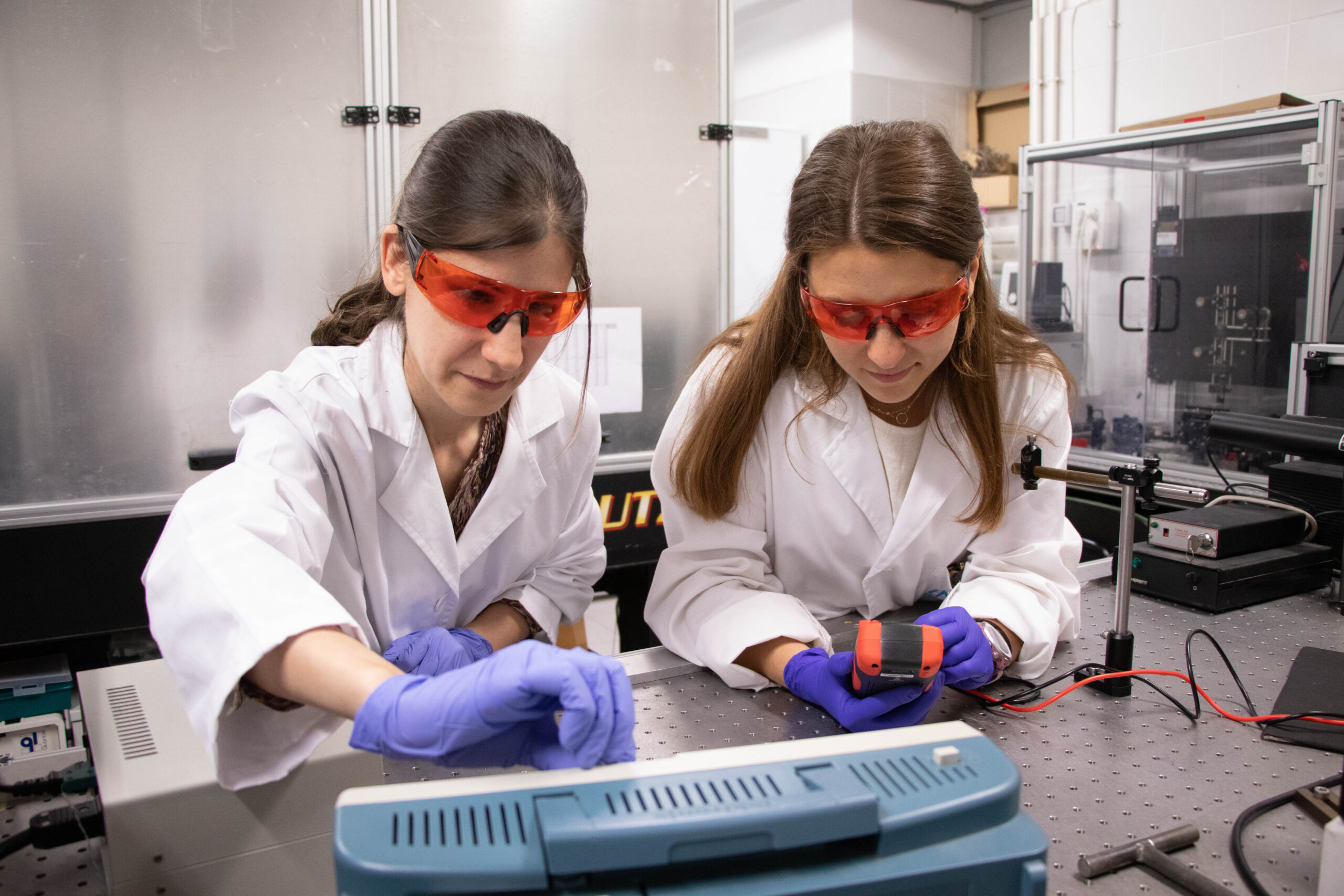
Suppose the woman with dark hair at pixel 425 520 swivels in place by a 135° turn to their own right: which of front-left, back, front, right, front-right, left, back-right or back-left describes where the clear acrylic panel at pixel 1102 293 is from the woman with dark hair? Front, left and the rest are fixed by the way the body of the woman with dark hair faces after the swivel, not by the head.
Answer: back-right

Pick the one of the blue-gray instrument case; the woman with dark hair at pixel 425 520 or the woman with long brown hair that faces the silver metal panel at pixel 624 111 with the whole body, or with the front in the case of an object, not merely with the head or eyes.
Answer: the blue-gray instrument case

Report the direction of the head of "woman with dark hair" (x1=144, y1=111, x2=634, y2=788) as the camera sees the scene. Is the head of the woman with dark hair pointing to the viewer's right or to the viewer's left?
to the viewer's right

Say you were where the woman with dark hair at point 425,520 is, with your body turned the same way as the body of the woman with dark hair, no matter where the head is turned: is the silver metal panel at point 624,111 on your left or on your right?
on your left

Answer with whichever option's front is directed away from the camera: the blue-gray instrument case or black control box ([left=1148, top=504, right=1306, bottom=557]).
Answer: the blue-gray instrument case

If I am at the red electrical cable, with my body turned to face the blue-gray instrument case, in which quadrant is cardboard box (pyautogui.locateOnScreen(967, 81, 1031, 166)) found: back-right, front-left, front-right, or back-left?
back-right

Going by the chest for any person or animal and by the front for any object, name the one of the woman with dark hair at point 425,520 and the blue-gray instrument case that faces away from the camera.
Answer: the blue-gray instrument case

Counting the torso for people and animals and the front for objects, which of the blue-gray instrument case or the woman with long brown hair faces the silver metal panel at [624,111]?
the blue-gray instrument case

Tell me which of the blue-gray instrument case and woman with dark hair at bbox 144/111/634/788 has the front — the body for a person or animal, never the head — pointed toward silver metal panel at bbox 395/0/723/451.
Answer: the blue-gray instrument case

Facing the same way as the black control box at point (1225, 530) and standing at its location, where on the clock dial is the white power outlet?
The white power outlet is roughly at 4 o'clock from the black control box.

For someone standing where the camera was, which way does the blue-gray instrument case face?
facing away from the viewer

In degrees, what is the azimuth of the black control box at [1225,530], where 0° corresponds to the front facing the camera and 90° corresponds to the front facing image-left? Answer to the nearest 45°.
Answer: approximately 45°
